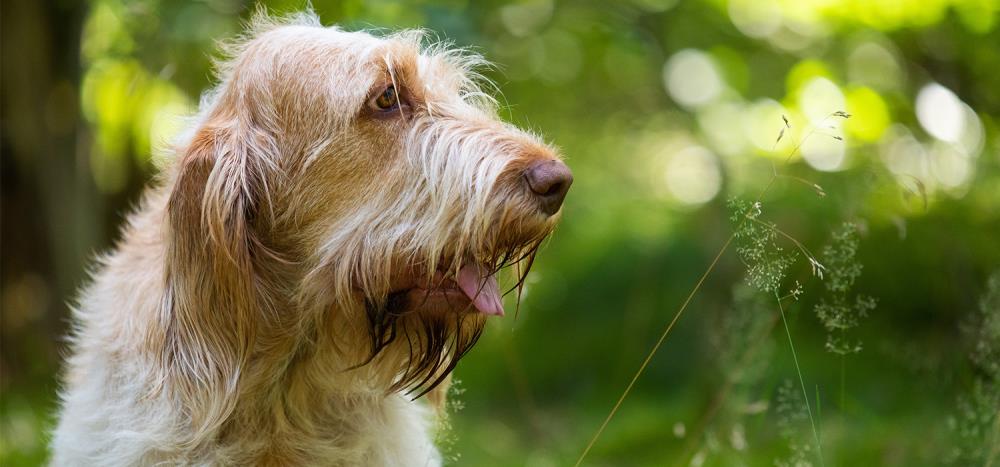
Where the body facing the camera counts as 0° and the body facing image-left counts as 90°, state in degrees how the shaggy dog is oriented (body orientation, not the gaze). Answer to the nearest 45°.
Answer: approximately 270°
